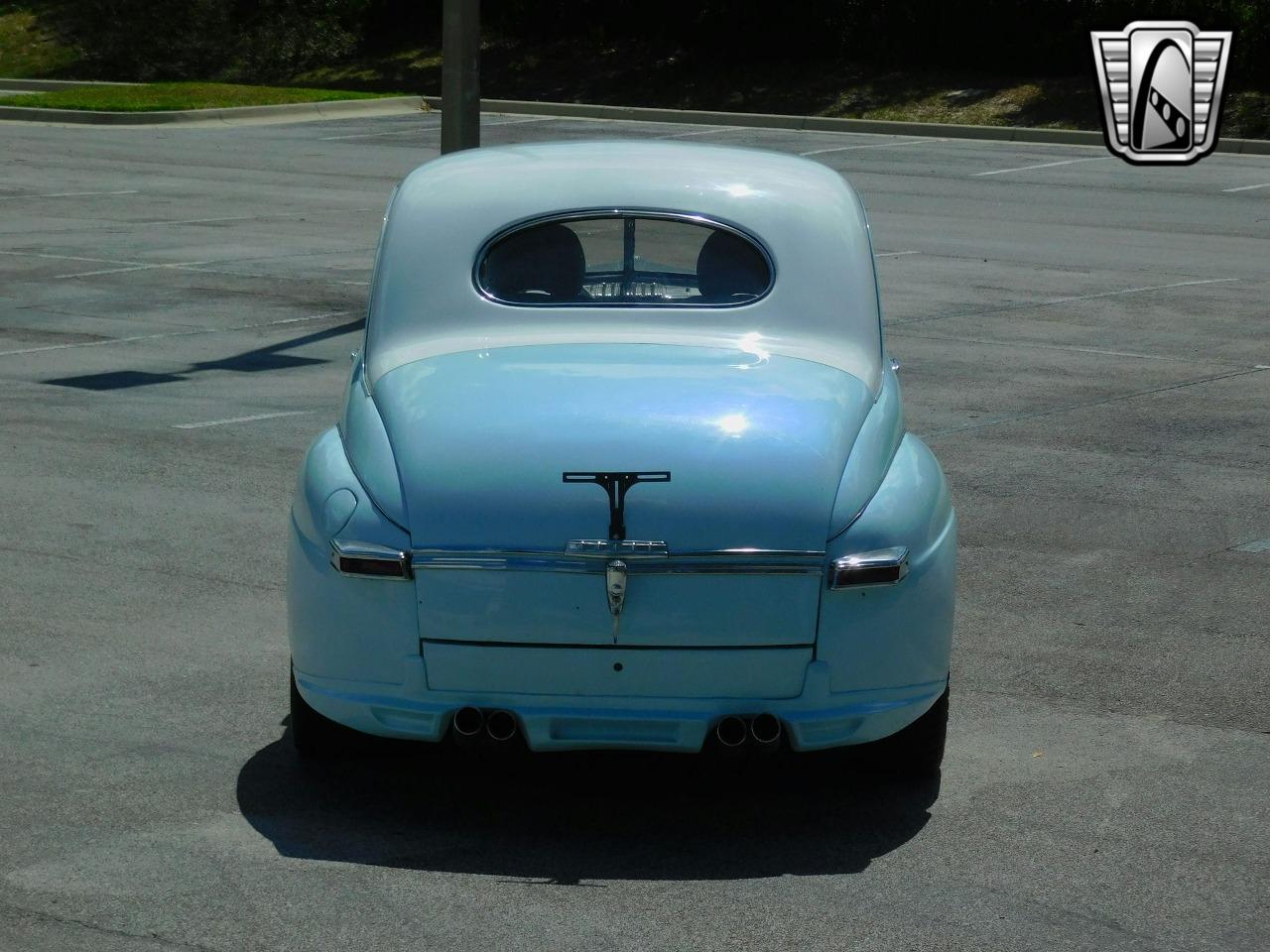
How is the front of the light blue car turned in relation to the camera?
facing away from the viewer

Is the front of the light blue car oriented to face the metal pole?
yes
